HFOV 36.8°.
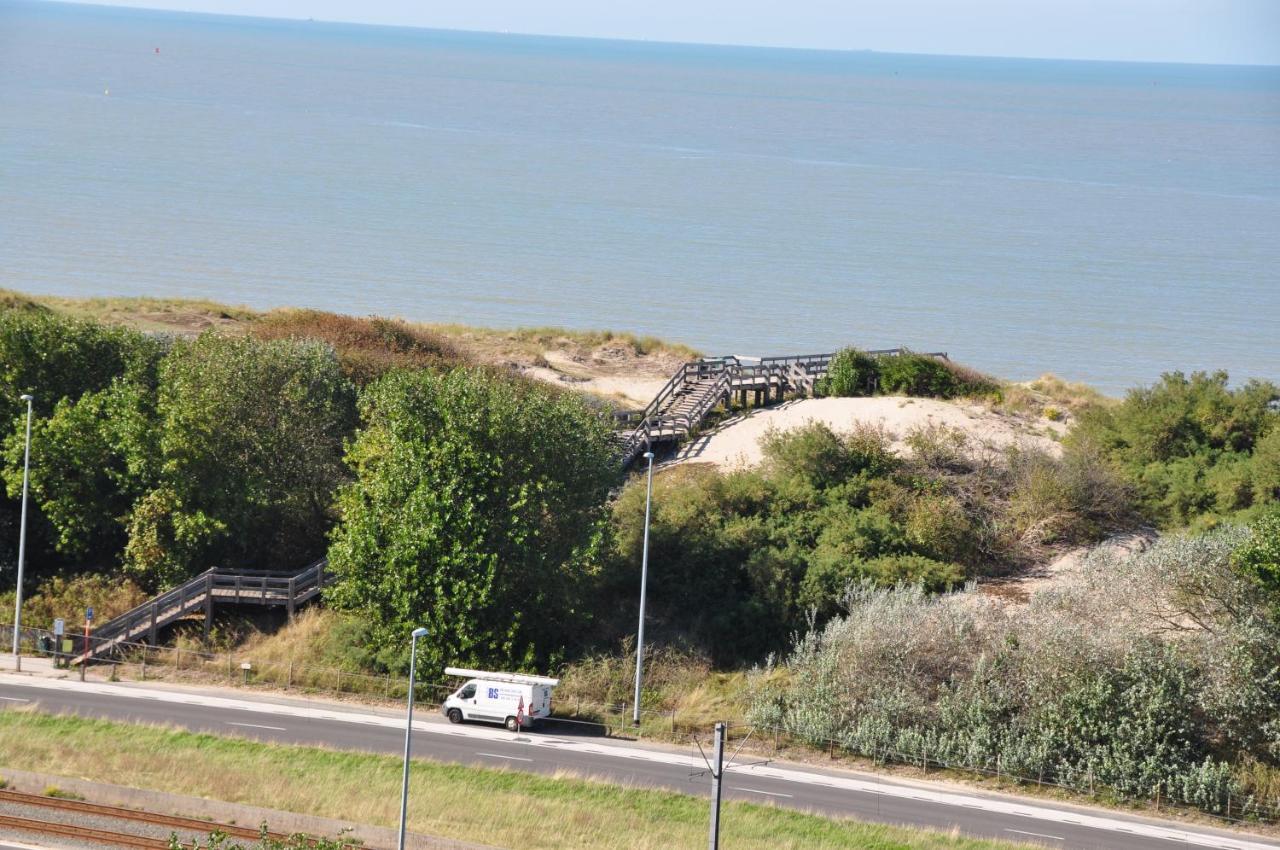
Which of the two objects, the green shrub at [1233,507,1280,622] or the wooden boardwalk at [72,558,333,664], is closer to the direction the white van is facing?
the wooden boardwalk

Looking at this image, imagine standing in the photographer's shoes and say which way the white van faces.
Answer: facing away from the viewer and to the left of the viewer

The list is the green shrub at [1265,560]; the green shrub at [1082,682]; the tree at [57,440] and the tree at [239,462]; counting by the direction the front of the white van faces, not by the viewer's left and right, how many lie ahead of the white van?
2

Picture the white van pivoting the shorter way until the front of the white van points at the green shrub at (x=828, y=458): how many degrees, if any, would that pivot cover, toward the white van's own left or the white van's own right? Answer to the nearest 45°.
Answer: approximately 90° to the white van's own right

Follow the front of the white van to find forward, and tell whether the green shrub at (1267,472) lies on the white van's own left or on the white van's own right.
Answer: on the white van's own right

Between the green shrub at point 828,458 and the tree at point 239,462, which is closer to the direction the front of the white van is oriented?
the tree

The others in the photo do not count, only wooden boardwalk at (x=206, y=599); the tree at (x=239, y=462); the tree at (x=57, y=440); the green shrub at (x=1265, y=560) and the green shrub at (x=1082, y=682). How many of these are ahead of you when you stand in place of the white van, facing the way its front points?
3

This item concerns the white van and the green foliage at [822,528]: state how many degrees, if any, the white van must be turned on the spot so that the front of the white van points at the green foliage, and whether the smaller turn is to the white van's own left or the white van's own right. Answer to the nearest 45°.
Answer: approximately 90° to the white van's own right

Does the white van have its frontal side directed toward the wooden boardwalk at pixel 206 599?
yes

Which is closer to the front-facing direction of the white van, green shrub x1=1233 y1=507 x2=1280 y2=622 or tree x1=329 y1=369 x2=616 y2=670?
the tree

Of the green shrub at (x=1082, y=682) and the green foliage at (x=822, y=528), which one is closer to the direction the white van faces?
the green foliage

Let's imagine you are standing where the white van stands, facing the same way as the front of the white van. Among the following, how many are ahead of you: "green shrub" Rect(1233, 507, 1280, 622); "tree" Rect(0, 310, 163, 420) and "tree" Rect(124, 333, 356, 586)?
2

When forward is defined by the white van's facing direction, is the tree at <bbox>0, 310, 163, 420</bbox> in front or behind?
in front

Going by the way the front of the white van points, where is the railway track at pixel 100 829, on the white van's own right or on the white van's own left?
on the white van's own left

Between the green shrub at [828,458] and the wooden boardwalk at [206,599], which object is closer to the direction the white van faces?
the wooden boardwalk

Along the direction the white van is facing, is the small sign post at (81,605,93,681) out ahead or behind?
ahead

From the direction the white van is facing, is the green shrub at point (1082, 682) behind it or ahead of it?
behind

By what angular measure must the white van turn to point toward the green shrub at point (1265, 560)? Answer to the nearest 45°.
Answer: approximately 135° to its right

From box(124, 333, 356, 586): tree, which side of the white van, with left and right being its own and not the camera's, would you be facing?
front
